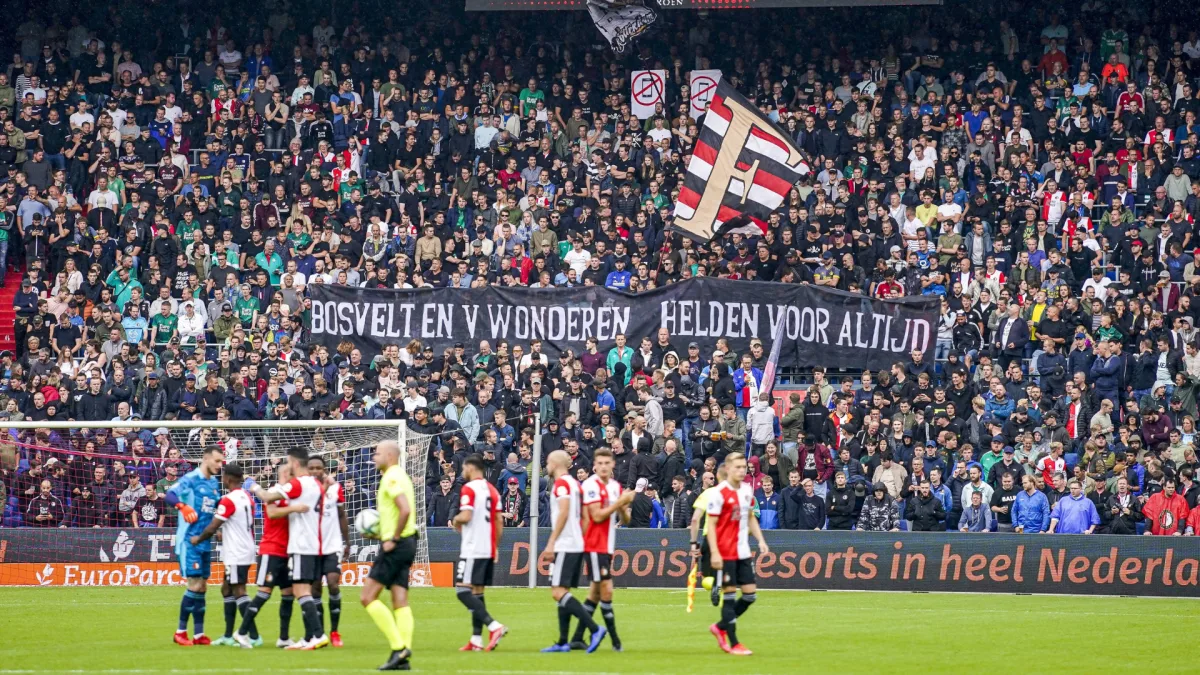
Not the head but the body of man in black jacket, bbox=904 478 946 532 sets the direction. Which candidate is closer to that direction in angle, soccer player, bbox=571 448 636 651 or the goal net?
the soccer player

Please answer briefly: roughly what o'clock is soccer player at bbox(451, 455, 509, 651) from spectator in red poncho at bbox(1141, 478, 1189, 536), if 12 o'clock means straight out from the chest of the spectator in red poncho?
The soccer player is roughly at 1 o'clock from the spectator in red poncho.

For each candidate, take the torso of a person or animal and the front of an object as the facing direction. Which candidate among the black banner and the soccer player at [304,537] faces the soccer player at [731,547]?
the black banner

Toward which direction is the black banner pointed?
toward the camera

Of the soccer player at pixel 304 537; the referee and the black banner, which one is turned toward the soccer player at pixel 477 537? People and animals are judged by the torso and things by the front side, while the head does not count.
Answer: the black banner

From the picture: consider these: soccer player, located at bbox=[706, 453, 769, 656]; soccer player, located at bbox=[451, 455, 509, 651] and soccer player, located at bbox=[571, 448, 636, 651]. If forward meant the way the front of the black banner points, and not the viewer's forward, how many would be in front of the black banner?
3

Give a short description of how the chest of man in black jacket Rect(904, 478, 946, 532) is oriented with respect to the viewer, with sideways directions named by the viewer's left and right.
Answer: facing the viewer

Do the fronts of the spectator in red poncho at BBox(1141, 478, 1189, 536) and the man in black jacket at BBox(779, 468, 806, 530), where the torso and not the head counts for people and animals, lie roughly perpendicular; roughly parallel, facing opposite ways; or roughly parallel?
roughly parallel

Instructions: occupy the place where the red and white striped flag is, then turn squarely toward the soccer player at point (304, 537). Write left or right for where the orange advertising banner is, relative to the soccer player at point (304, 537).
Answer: right

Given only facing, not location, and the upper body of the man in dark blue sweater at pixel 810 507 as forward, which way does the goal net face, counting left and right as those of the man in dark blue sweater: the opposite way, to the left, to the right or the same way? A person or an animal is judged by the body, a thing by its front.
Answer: the same way

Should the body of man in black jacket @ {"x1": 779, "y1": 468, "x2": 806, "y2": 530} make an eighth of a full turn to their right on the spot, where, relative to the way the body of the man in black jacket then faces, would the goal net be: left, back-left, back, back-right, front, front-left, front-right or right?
front-right

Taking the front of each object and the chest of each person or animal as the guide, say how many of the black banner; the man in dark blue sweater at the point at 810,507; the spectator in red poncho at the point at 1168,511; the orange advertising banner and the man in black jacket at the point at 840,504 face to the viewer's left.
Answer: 0

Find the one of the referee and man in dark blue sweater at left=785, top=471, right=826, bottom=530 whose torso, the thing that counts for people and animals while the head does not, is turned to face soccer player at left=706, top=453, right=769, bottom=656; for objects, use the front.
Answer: the man in dark blue sweater

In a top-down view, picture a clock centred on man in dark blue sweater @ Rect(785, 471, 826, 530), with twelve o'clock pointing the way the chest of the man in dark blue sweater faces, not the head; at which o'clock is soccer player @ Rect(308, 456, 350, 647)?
The soccer player is roughly at 1 o'clock from the man in dark blue sweater.

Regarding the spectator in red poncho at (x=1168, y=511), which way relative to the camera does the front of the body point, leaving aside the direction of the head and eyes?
toward the camera

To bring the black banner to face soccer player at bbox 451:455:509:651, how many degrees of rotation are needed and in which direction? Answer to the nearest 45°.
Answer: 0° — it already faces them

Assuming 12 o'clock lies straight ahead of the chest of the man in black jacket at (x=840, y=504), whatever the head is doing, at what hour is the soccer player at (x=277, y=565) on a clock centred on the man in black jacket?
The soccer player is roughly at 1 o'clock from the man in black jacket.

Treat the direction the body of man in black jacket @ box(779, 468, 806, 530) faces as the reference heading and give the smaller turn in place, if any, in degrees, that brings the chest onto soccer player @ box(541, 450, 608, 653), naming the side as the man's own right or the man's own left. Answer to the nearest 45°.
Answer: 0° — they already face them

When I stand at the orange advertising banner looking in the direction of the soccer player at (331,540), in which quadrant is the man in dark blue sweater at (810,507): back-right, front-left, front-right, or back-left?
front-left

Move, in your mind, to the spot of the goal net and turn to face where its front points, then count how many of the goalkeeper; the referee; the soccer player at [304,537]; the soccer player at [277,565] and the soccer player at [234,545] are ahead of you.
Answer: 5
